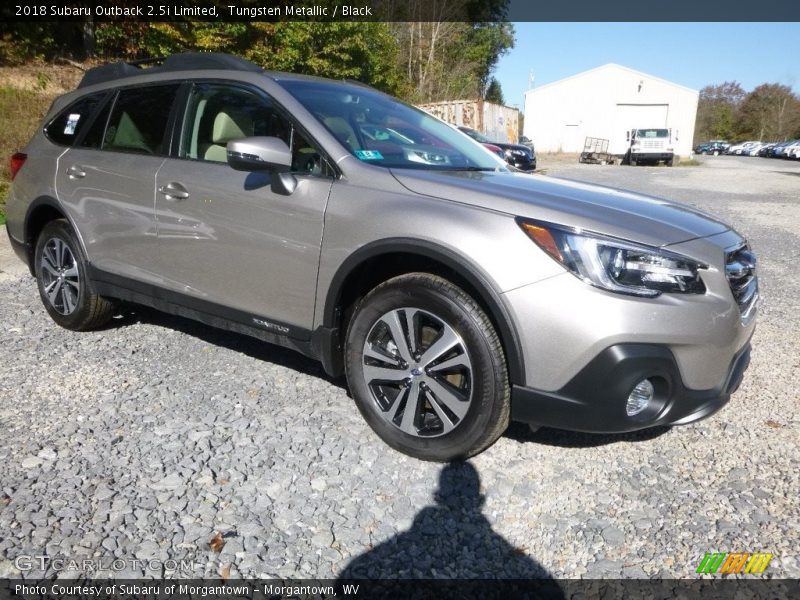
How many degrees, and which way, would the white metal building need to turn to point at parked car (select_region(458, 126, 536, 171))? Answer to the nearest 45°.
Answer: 0° — it already faces it

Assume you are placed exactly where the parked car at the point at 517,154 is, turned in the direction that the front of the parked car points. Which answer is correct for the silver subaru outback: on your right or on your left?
on your right

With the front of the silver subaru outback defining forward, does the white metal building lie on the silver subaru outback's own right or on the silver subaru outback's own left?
on the silver subaru outback's own left

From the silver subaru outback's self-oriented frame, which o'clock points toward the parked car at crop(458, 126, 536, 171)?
The parked car is roughly at 8 o'clock from the silver subaru outback.

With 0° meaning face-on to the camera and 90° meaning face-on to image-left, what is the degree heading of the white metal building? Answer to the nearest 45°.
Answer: approximately 0°

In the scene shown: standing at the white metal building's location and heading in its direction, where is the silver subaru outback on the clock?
The silver subaru outback is roughly at 12 o'clock from the white metal building.
